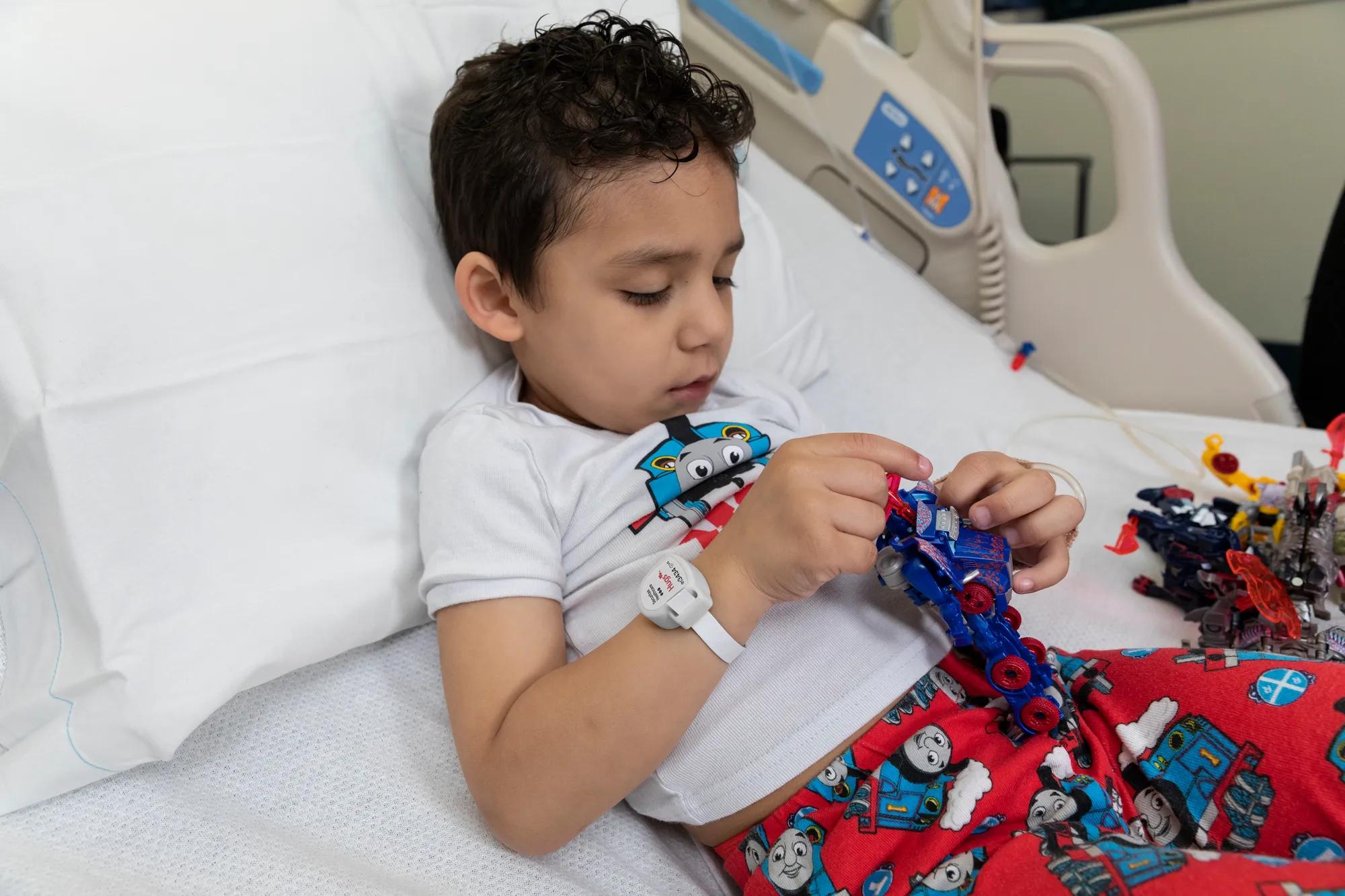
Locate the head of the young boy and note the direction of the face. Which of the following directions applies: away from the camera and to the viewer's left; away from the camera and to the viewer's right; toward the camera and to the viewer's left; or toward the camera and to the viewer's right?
toward the camera and to the viewer's right
